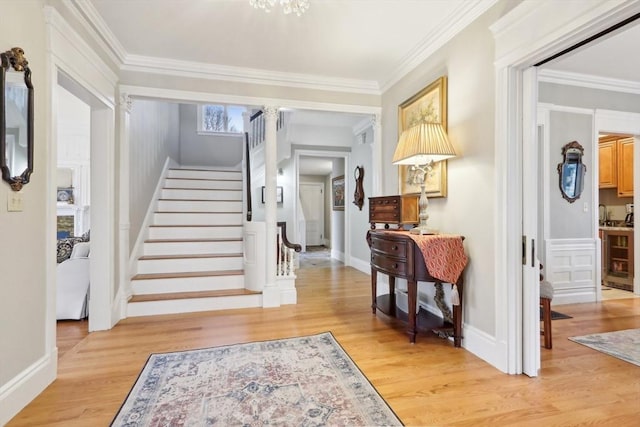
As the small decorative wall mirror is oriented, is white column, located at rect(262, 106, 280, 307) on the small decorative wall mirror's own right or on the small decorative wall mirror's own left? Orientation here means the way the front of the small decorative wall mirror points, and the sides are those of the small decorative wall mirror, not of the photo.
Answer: on the small decorative wall mirror's own right

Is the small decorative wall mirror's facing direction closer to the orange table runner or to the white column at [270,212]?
the orange table runner

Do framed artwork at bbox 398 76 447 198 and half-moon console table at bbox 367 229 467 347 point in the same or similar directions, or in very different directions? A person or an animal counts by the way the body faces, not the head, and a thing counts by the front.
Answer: same or similar directions

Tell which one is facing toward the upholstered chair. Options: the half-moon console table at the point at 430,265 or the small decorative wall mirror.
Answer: the small decorative wall mirror

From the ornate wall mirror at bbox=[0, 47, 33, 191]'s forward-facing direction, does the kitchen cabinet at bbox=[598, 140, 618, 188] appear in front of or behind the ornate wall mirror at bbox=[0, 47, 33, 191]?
in front

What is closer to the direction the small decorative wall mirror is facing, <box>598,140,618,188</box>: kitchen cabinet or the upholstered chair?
the upholstered chair

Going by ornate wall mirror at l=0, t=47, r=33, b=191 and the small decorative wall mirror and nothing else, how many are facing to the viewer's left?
0

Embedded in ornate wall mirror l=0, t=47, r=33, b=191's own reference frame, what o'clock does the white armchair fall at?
The white armchair is roughly at 8 o'clock from the ornate wall mirror.

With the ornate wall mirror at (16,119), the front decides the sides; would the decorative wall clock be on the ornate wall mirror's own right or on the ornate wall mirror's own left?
on the ornate wall mirror's own left

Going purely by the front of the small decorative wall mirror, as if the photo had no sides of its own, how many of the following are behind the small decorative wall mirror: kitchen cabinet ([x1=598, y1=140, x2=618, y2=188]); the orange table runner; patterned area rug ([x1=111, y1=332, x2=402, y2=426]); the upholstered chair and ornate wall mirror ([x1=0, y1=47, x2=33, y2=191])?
1

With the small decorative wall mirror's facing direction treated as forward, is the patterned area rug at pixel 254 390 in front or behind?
in front

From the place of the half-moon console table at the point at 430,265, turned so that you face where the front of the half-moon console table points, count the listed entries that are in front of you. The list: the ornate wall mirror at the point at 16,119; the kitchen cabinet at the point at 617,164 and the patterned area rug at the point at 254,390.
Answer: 2

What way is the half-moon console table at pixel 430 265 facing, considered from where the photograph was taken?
facing the viewer and to the left of the viewer

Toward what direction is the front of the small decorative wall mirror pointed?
toward the camera

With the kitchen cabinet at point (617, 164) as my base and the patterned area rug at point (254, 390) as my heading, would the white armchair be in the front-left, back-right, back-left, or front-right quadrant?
front-right

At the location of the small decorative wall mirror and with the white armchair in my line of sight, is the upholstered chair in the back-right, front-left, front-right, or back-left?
front-left

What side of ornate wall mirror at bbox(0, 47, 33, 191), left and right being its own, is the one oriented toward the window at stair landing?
left

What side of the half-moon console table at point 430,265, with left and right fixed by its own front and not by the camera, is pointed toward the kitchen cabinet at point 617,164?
back

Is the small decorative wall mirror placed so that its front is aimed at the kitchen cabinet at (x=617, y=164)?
no

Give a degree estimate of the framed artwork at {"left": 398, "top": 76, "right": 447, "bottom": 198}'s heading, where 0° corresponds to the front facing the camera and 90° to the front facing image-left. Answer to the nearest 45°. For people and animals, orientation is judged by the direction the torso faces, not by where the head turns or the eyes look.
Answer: approximately 45°

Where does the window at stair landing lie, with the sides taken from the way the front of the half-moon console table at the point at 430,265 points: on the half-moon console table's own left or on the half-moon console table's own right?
on the half-moon console table's own right

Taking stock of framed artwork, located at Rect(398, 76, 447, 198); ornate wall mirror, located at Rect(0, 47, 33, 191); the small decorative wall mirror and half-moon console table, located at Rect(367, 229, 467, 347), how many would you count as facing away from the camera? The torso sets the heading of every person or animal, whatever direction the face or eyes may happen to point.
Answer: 0
